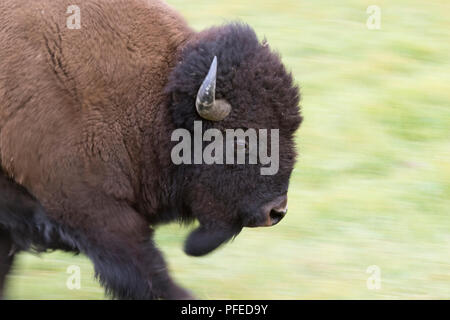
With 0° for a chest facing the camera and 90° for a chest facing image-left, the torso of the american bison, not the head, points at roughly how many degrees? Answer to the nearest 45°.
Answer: approximately 270°
